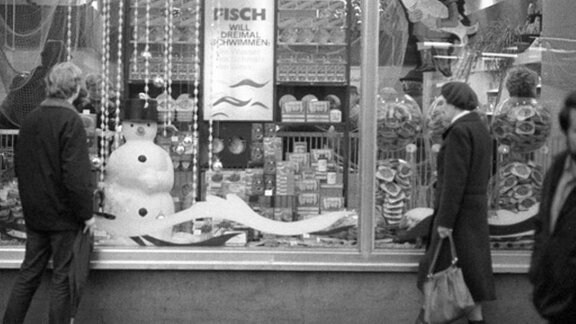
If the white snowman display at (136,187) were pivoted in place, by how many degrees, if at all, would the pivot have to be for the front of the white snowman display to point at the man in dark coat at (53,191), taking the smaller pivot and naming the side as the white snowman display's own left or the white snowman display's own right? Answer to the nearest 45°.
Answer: approximately 45° to the white snowman display's own right

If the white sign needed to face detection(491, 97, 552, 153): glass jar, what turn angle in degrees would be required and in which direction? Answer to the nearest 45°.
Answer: approximately 90° to its left

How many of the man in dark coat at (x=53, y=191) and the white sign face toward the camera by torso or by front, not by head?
1

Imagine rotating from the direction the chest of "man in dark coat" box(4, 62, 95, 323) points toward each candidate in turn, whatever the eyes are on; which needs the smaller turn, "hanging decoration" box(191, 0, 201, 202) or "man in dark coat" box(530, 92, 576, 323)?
the hanging decoration

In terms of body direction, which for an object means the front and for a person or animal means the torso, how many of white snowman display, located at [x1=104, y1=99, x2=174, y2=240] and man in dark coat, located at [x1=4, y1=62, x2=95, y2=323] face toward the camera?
1

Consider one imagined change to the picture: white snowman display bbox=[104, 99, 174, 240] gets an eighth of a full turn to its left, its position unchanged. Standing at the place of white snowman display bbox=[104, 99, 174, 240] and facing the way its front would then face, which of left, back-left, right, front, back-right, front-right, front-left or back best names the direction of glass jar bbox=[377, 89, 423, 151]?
front-left

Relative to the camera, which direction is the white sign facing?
toward the camera

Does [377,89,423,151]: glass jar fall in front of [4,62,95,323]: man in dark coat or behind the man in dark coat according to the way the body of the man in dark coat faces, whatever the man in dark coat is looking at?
in front

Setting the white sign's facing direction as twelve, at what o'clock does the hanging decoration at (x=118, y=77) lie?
The hanging decoration is roughly at 3 o'clock from the white sign.

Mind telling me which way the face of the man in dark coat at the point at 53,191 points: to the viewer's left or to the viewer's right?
to the viewer's right

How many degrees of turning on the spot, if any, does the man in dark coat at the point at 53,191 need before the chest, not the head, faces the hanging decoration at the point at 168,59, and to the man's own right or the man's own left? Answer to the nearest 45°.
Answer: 0° — they already face it

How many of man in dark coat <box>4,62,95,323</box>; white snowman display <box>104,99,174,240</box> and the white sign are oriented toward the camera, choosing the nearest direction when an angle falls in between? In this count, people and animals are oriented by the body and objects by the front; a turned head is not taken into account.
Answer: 2
